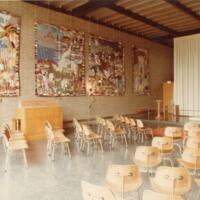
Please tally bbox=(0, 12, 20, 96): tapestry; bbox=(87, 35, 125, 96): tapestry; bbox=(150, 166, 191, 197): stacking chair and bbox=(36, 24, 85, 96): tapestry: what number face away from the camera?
1

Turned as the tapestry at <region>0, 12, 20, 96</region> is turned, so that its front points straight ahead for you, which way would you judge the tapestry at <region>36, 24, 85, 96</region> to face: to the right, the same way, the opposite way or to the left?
the same way

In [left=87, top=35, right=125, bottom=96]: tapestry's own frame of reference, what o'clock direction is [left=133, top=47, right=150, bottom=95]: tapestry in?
[left=133, top=47, right=150, bottom=95]: tapestry is roughly at 9 o'clock from [left=87, top=35, right=125, bottom=96]: tapestry.

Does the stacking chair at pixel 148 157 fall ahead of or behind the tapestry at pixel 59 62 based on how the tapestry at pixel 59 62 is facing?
ahead

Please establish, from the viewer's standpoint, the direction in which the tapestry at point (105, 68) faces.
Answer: facing the viewer and to the right of the viewer

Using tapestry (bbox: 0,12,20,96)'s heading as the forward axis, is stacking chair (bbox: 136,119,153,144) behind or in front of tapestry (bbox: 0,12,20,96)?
in front

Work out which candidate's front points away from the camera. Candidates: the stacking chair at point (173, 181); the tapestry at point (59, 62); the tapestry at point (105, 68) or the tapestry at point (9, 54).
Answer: the stacking chair

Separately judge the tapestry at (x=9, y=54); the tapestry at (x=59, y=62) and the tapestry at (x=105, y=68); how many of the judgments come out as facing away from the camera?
0

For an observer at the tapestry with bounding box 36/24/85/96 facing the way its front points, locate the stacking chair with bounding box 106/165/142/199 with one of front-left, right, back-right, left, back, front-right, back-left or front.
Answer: front-right

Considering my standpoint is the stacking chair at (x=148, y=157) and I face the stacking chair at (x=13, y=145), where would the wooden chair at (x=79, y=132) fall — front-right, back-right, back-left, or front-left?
front-right

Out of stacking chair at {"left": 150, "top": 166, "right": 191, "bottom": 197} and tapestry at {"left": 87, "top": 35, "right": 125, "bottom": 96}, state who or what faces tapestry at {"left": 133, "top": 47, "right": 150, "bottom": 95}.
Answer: the stacking chair

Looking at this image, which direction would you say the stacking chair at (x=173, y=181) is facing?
away from the camera

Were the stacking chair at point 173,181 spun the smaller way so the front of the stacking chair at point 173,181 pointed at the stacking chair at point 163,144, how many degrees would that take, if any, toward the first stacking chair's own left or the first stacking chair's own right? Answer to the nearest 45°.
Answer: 0° — it already faces it

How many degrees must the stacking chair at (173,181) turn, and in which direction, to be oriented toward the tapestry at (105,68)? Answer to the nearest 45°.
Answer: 0° — it already faces it

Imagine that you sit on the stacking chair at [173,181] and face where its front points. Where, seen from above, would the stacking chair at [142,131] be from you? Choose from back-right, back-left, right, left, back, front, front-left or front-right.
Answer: front

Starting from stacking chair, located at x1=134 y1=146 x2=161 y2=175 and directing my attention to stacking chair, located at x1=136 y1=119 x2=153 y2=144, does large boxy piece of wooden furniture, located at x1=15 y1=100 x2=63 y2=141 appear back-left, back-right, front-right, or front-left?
front-left
